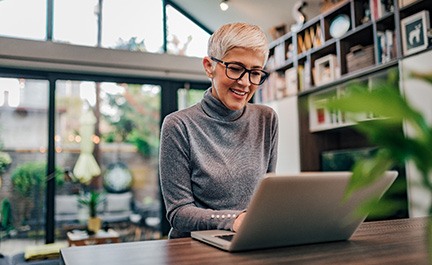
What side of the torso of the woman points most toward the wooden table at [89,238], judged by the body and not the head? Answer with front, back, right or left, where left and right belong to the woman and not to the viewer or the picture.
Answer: back

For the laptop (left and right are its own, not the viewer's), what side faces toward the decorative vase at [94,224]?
front

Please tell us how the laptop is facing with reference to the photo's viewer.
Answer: facing away from the viewer and to the left of the viewer

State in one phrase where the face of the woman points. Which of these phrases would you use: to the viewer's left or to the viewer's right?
to the viewer's right

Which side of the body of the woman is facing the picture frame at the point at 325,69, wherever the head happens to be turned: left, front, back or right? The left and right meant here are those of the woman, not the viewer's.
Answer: left

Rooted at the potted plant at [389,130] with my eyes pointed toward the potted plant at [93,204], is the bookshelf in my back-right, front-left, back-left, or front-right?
front-right

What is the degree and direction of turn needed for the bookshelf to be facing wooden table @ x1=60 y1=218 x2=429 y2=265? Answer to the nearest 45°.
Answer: approximately 45° to its left

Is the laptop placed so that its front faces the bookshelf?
no

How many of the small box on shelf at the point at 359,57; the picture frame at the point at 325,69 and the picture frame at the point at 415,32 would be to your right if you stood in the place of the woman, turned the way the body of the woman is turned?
0

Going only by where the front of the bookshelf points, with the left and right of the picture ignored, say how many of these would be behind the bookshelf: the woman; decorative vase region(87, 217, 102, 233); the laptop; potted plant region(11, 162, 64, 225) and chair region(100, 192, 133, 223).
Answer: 0

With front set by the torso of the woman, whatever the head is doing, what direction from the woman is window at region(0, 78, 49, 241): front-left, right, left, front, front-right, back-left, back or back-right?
back

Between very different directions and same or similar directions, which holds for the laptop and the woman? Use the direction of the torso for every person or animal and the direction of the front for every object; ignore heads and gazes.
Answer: very different directions
